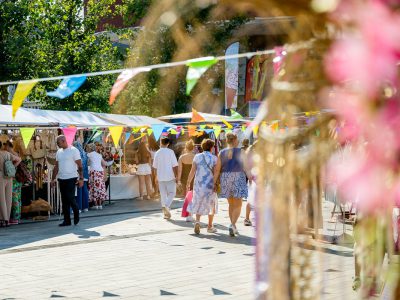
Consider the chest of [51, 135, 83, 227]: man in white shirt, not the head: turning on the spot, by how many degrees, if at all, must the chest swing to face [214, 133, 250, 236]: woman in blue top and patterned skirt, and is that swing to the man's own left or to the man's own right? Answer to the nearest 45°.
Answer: approximately 90° to the man's own left

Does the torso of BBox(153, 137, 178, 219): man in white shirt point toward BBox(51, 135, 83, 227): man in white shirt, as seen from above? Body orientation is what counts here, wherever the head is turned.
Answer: no

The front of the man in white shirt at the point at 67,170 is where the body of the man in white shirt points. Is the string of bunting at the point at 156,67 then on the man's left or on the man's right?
on the man's left

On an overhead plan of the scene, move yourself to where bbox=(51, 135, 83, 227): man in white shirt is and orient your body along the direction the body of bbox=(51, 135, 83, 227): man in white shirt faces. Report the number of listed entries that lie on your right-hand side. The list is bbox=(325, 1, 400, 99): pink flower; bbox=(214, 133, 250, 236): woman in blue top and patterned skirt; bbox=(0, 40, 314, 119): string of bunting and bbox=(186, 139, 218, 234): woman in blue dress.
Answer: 0

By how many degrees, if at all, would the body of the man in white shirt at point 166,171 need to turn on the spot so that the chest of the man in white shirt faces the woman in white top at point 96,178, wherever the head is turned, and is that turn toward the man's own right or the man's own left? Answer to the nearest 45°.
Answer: approximately 45° to the man's own left

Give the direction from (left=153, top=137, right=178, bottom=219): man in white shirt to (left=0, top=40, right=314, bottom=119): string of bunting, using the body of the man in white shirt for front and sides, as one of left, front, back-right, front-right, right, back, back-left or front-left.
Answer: back

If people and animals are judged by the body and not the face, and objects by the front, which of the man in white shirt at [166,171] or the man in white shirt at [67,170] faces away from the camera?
the man in white shirt at [166,171]

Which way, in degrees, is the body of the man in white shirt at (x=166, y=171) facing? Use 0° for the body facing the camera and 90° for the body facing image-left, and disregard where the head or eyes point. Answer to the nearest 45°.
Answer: approximately 180°

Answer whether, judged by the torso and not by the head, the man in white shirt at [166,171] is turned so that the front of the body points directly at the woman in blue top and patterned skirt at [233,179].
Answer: no

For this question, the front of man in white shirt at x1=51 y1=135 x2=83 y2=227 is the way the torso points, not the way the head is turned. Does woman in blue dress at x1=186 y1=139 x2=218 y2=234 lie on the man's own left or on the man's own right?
on the man's own left

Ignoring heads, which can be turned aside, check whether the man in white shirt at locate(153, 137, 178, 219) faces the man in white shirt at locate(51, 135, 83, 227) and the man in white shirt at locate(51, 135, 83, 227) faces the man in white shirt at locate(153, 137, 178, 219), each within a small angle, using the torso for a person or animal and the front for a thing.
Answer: no

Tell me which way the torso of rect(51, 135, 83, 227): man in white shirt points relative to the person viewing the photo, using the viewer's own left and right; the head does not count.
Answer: facing the viewer and to the left of the viewer

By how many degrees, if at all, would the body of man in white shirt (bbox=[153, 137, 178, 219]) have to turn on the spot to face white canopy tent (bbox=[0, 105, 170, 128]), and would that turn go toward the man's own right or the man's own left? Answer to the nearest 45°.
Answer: approximately 90° to the man's own left
